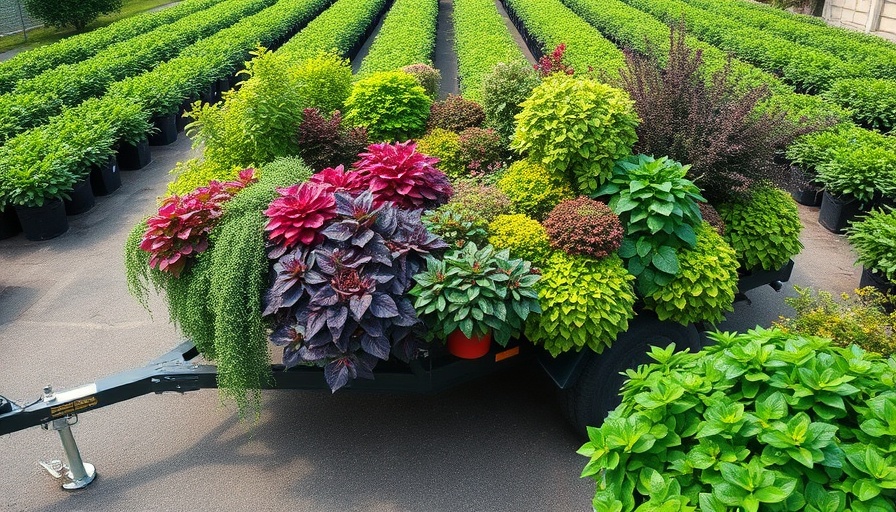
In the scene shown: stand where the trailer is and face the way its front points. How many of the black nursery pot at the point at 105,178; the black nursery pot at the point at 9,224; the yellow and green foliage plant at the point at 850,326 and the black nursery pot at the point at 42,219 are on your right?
3

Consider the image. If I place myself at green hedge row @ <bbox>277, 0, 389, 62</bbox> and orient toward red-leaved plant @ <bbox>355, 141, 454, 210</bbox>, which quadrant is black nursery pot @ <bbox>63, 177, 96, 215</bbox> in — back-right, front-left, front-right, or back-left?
front-right

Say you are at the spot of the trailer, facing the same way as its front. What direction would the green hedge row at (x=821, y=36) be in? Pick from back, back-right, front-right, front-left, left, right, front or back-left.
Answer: back

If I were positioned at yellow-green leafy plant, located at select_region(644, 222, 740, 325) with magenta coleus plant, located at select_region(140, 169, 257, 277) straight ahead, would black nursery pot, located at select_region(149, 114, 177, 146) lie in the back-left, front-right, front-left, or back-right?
front-right

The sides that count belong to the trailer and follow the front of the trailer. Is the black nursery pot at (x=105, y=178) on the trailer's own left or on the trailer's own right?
on the trailer's own right

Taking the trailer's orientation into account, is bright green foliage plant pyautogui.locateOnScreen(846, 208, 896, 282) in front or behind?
behind

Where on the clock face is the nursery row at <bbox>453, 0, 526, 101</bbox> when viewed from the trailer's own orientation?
The nursery row is roughly at 5 o'clock from the trailer.

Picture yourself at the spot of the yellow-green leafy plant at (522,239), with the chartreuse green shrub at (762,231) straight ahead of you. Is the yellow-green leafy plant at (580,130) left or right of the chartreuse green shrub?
left

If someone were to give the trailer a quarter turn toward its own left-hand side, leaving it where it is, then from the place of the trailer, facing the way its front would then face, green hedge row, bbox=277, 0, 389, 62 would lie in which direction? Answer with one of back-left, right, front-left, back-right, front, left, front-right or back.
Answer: back-left

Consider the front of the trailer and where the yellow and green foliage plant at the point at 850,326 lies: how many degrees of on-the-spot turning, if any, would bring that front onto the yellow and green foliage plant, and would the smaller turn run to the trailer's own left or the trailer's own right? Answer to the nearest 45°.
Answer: approximately 135° to the trailer's own left

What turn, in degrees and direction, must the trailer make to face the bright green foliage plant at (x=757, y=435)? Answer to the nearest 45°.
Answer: approximately 90° to its left

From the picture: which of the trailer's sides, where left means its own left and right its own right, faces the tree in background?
right
